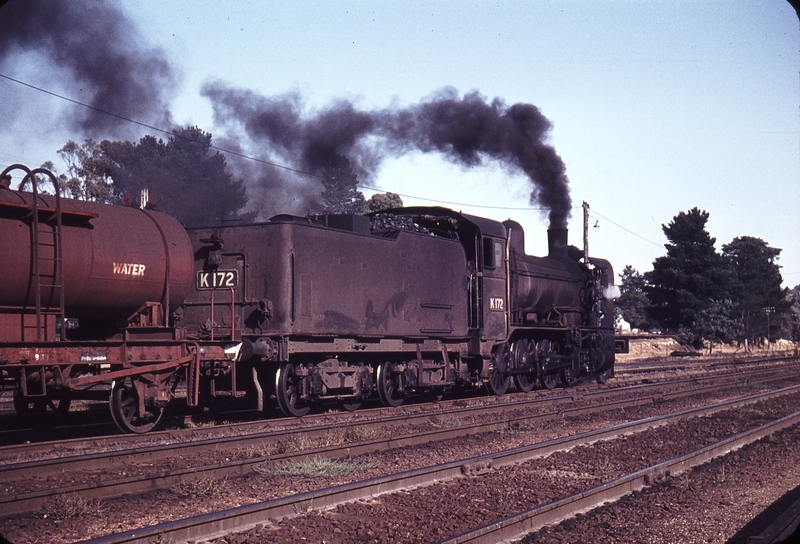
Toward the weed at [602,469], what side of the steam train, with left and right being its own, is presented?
right

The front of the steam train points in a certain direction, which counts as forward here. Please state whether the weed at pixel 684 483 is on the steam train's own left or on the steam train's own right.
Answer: on the steam train's own right

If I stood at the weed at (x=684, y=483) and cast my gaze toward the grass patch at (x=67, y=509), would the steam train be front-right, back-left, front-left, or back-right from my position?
front-right

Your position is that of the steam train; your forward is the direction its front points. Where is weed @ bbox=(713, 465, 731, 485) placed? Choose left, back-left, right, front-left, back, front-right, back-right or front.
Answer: right

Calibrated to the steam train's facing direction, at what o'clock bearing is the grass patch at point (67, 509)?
The grass patch is roughly at 5 o'clock from the steam train.

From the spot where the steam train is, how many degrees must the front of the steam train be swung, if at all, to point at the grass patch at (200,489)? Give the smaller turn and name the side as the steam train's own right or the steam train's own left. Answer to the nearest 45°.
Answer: approximately 135° to the steam train's own right

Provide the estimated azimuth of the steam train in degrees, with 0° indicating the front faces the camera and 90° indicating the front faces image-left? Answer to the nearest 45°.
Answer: approximately 225°
